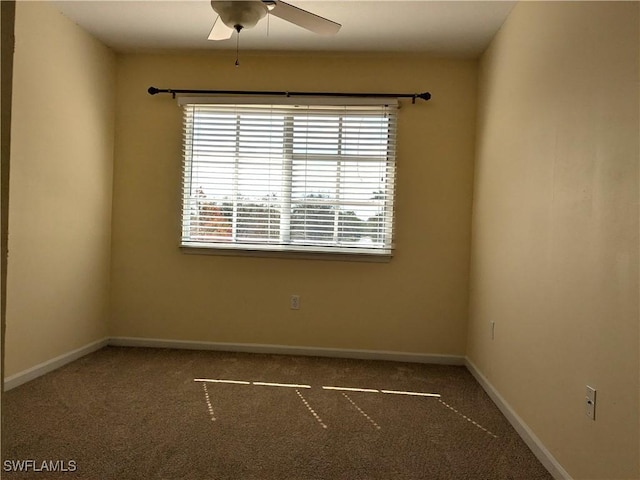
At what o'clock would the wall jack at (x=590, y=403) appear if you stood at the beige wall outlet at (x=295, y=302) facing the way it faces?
The wall jack is roughly at 11 o'clock from the beige wall outlet.

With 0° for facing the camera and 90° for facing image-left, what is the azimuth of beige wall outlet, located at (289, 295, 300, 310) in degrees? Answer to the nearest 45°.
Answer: approximately 0°
